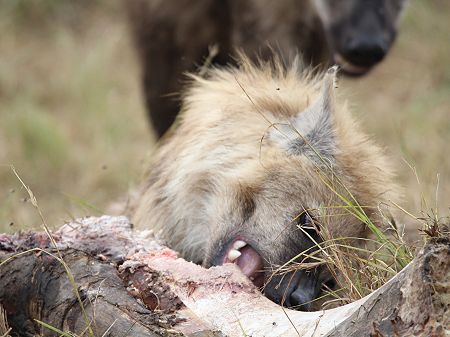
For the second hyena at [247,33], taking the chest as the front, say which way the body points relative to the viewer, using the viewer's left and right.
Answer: facing the viewer and to the right of the viewer

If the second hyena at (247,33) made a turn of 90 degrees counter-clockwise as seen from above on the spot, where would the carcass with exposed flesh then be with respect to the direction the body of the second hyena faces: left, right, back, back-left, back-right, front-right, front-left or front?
back-right
